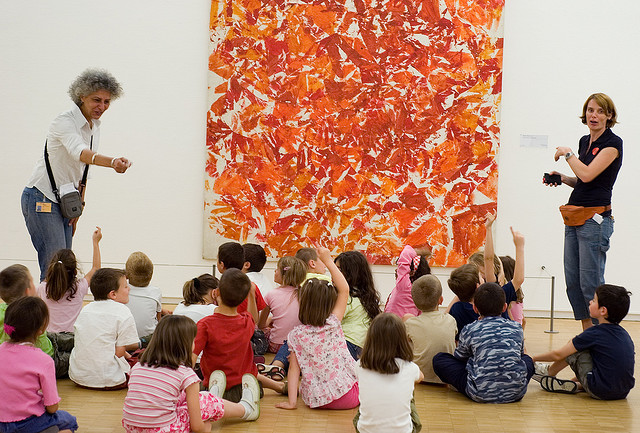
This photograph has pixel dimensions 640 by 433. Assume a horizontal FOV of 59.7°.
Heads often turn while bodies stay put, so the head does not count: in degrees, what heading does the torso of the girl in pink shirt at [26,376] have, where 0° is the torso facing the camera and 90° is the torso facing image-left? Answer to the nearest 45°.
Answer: approximately 225°

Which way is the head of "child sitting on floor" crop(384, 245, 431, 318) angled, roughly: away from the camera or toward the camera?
away from the camera

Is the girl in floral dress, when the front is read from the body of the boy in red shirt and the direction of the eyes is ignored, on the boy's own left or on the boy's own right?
on the boy's own right

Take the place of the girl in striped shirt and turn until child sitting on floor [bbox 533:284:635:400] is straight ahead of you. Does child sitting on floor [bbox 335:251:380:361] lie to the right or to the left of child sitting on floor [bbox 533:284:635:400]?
left

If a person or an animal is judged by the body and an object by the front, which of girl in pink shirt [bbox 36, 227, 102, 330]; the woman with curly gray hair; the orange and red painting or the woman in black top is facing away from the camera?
the girl in pink shirt

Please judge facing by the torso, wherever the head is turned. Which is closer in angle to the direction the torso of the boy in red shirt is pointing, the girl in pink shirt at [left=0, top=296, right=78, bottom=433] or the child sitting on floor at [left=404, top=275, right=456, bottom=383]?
the child sitting on floor

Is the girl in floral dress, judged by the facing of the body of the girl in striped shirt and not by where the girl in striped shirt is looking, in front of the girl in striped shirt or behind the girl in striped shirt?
in front

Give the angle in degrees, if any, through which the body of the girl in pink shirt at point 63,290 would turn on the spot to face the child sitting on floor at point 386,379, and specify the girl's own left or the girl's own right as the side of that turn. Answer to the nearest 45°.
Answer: approximately 135° to the girl's own right

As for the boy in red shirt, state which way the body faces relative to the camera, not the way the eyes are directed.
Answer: away from the camera

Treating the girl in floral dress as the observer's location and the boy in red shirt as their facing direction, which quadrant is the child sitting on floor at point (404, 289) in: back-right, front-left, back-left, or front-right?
back-right

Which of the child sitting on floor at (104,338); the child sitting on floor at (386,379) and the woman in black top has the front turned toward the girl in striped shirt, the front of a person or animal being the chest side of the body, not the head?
the woman in black top

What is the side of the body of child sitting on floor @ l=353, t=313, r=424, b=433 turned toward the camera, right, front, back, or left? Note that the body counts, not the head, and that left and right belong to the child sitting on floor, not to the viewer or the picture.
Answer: back

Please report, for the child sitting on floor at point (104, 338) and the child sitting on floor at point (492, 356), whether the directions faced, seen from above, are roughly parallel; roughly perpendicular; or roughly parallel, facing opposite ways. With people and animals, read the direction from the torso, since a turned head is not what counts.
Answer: roughly parallel

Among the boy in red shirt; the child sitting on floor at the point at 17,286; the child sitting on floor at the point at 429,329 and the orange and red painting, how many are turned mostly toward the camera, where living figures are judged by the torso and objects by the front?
1

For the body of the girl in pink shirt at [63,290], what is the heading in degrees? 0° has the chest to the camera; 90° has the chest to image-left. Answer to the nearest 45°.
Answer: approximately 180°

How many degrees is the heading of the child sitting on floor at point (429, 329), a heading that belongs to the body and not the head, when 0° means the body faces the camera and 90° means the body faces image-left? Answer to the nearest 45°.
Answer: approximately 180°
